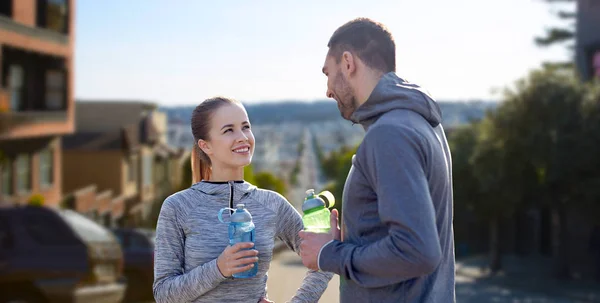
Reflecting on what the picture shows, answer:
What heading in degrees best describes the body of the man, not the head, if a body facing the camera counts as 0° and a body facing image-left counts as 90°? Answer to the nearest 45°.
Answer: approximately 135°

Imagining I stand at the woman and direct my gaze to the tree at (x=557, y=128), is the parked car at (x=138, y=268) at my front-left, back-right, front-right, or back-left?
front-left

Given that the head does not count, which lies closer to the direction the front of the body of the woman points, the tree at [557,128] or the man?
the man

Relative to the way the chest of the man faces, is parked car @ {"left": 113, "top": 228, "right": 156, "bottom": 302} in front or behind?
in front

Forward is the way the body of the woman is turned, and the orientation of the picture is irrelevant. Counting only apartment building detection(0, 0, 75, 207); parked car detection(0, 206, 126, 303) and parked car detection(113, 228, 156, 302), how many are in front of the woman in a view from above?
0

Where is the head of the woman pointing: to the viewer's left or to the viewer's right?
to the viewer's right

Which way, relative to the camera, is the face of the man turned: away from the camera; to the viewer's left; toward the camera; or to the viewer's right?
to the viewer's left

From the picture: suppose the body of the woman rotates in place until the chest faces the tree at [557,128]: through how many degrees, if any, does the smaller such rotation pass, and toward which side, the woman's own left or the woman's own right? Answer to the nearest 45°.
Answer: approximately 90° to the woman's own left

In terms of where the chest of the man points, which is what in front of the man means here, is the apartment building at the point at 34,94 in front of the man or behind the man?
in front

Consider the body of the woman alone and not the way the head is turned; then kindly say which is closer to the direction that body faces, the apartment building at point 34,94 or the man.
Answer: the man

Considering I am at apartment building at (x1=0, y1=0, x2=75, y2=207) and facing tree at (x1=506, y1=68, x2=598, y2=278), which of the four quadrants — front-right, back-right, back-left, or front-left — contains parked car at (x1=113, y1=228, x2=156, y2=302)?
front-right
